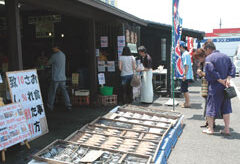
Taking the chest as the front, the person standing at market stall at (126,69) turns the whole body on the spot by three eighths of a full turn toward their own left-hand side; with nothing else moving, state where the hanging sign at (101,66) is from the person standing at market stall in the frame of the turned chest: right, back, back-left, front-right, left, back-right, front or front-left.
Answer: right

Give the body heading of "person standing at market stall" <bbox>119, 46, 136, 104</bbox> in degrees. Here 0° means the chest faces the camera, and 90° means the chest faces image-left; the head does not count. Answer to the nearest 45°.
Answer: approximately 180°

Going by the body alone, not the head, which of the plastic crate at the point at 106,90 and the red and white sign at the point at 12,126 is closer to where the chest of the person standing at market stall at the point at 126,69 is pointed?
the plastic crate

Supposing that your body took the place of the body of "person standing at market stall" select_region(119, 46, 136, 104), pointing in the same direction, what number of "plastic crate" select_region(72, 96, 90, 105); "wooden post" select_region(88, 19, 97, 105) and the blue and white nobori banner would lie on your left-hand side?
2

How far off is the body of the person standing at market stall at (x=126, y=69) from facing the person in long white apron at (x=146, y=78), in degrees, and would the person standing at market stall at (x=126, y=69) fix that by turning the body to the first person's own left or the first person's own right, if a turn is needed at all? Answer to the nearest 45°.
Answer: approximately 45° to the first person's own right

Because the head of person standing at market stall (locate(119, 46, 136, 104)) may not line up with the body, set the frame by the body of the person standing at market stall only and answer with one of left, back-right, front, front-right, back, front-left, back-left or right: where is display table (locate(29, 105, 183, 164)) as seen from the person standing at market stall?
back

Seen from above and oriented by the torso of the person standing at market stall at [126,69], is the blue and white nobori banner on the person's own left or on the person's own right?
on the person's own right

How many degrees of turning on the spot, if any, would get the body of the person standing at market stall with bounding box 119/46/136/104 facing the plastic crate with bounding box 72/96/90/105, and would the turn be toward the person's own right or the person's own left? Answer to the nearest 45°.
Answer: approximately 90° to the person's own left

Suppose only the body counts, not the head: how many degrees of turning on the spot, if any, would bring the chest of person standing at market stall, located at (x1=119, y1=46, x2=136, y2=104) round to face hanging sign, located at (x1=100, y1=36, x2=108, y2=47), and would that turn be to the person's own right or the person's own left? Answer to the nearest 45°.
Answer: approximately 45° to the person's own left

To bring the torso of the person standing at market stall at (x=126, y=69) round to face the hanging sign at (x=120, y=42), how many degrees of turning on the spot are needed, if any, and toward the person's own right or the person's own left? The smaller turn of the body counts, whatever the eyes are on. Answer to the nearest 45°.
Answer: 0° — they already face it

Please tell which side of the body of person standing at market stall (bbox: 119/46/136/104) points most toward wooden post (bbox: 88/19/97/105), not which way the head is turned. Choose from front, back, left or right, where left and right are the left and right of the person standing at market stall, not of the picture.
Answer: left

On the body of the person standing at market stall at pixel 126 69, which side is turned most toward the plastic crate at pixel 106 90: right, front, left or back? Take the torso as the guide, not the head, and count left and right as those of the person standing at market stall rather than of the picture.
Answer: left

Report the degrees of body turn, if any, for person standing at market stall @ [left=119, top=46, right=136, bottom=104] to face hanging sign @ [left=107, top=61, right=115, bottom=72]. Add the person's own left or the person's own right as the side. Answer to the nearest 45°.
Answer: approximately 45° to the person's own left
